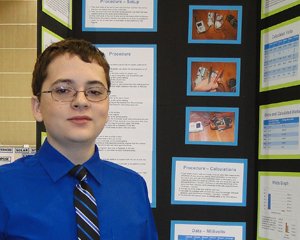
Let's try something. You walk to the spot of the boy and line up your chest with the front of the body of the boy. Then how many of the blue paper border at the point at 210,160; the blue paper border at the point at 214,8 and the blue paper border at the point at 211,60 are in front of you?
0

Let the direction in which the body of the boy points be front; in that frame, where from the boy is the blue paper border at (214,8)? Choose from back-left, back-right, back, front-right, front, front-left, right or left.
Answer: back-left

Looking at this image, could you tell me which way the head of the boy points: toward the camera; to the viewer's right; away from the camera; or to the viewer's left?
toward the camera

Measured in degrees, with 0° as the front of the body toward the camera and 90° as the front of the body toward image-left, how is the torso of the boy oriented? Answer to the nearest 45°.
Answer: approximately 0°

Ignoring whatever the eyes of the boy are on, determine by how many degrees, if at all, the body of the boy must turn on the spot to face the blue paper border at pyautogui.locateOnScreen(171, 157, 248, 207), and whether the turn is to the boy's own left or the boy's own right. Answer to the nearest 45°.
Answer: approximately 135° to the boy's own left

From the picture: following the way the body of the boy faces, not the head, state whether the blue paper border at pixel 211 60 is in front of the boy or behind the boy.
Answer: behind
